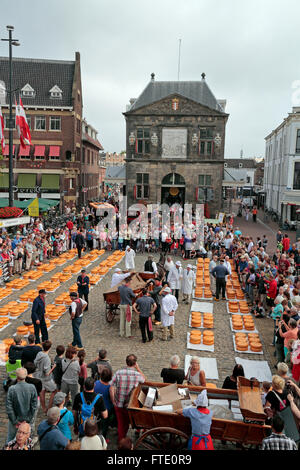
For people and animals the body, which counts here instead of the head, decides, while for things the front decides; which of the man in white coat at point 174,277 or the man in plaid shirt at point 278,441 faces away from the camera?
the man in plaid shirt

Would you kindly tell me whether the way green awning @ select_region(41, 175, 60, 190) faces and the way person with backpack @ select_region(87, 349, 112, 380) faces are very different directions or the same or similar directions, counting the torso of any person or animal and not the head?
very different directions

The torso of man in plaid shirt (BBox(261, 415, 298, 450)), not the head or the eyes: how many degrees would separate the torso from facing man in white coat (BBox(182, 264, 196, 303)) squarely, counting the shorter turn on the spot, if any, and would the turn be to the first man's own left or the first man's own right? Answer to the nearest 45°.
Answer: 0° — they already face them

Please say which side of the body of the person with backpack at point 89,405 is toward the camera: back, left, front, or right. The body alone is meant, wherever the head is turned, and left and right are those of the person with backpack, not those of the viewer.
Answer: back

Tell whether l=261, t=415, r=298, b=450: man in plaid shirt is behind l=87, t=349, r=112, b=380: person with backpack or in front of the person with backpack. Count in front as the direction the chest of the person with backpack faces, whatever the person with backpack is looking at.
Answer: behind

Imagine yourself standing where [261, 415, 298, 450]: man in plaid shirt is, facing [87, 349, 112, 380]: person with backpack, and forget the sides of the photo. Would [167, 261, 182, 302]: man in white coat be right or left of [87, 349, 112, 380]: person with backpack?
right

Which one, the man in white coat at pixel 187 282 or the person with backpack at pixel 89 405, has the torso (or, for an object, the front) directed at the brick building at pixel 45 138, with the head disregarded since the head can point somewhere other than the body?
the person with backpack

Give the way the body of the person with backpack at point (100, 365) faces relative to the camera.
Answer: away from the camera
